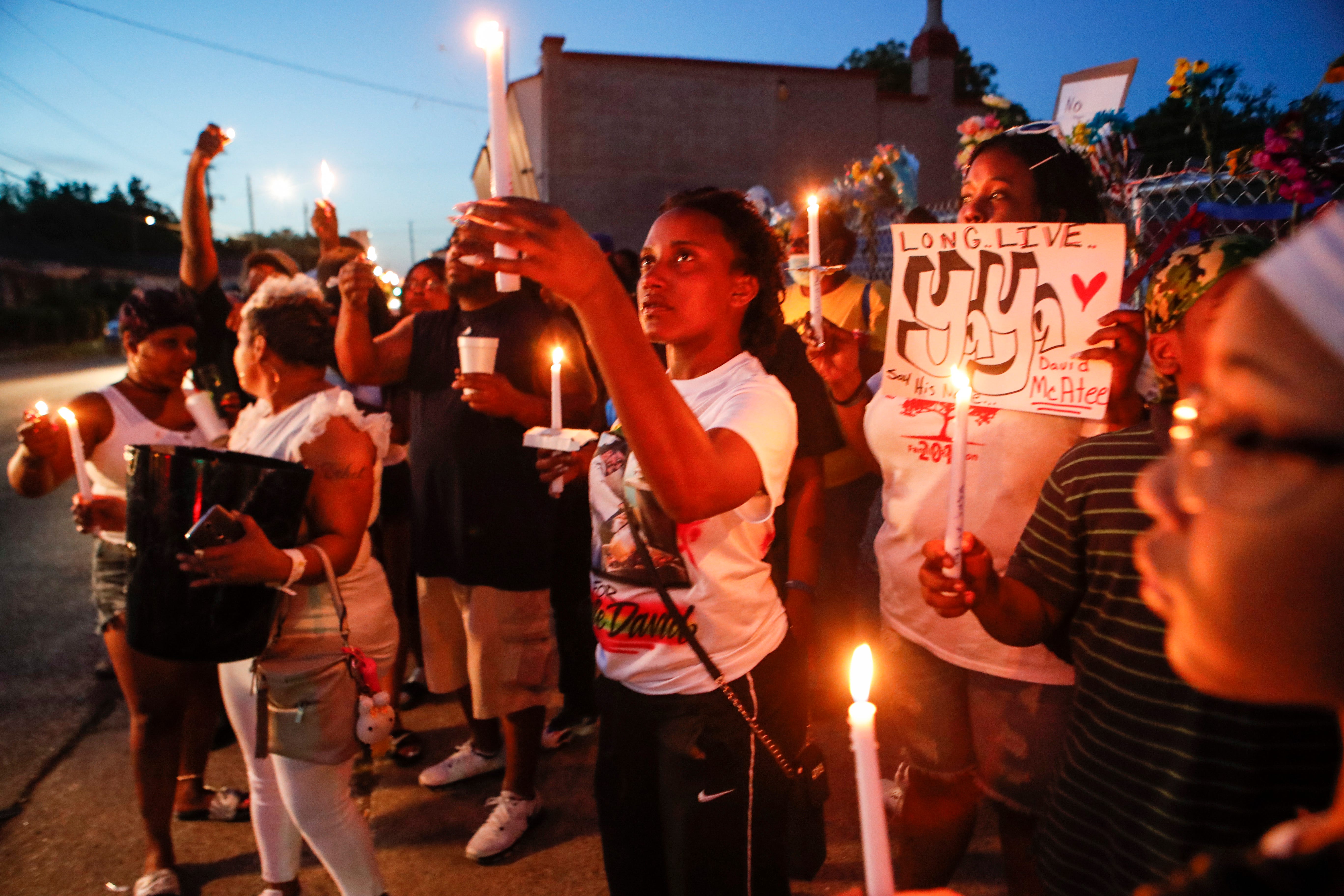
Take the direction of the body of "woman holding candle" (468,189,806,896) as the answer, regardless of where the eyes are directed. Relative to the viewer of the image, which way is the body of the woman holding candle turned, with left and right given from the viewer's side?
facing the viewer and to the left of the viewer

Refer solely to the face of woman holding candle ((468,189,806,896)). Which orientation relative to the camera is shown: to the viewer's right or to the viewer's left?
to the viewer's left

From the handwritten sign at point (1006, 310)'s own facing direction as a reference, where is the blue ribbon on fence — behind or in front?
behind

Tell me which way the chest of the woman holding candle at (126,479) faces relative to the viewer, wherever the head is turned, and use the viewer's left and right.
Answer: facing the viewer and to the right of the viewer

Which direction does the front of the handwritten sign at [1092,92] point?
toward the camera

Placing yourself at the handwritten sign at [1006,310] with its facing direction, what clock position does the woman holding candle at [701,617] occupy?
The woman holding candle is roughly at 2 o'clock from the handwritten sign.

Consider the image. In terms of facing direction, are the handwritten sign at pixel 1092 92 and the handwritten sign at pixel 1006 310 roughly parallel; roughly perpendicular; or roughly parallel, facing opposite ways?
roughly parallel

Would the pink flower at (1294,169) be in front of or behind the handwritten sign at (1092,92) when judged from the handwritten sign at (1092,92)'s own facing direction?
in front

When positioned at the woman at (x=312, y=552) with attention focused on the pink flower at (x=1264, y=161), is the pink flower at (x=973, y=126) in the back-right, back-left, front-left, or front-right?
front-left

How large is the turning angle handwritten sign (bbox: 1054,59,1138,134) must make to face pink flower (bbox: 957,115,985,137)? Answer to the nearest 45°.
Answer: approximately 45° to its right

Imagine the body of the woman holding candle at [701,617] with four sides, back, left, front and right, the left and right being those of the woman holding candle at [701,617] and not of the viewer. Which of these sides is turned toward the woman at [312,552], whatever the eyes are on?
right
